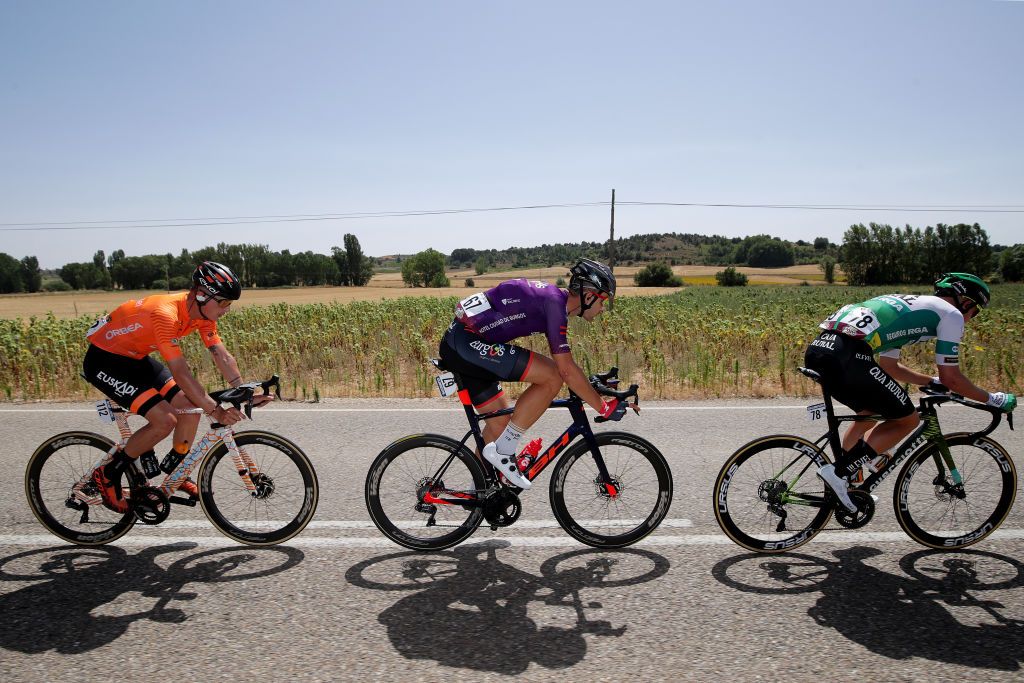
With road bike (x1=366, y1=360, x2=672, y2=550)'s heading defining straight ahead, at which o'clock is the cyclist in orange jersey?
The cyclist in orange jersey is roughly at 6 o'clock from the road bike.

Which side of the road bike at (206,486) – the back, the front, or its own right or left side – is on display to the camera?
right

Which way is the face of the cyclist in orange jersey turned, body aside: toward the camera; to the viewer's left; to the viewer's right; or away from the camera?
to the viewer's right

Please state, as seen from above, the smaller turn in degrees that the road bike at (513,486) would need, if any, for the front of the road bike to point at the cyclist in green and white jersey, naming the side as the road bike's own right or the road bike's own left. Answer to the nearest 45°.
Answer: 0° — it already faces them

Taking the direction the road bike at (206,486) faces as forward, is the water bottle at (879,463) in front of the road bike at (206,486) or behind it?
in front

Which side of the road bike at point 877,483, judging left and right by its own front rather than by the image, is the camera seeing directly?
right

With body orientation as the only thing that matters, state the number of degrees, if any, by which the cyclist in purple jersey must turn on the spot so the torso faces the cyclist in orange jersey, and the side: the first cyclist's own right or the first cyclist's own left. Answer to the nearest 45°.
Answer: approximately 180°

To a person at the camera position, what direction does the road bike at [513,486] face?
facing to the right of the viewer

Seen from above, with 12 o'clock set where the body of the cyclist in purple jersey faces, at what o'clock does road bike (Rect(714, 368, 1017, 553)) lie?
The road bike is roughly at 12 o'clock from the cyclist in purple jersey.

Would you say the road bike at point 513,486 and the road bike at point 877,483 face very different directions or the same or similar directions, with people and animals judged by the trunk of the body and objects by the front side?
same or similar directions

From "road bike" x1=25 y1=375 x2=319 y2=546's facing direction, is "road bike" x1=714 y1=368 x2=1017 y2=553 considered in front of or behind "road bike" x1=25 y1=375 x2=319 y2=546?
in front

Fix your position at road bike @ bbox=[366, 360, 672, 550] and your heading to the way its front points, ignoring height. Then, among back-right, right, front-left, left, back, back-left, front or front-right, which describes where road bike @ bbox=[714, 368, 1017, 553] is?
front

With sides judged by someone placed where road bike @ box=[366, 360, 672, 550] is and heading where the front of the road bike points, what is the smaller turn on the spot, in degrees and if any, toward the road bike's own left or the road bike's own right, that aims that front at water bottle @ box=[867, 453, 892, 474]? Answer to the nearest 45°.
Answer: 0° — it already faces it

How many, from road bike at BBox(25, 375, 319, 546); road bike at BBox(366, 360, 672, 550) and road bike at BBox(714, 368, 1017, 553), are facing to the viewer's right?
3

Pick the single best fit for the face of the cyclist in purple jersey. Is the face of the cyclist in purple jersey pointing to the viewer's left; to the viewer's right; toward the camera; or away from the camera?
to the viewer's right

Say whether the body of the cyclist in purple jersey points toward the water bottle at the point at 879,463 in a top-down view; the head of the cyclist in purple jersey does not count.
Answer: yes

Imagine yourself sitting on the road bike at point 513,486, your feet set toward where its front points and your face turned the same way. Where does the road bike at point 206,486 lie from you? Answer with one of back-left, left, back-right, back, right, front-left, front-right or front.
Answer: back

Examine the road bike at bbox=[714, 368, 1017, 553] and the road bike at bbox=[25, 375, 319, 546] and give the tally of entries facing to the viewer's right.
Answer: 2

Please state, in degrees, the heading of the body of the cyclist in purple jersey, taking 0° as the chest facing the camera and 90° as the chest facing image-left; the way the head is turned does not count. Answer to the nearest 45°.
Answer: approximately 270°
